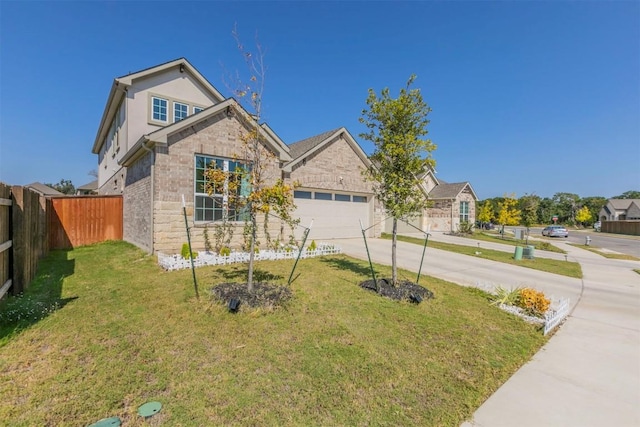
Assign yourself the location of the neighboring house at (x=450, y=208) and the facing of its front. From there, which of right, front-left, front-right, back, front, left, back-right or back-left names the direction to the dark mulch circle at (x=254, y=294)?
front-right

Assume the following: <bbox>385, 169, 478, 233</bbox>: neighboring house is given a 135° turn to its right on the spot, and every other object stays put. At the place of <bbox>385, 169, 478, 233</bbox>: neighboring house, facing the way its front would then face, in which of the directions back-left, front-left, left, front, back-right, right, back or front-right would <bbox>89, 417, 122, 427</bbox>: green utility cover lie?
left

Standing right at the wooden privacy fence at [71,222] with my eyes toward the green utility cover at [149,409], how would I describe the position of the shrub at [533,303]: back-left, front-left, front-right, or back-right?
front-left

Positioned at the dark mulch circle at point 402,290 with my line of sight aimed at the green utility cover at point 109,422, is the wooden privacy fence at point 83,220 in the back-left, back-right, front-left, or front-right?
front-right

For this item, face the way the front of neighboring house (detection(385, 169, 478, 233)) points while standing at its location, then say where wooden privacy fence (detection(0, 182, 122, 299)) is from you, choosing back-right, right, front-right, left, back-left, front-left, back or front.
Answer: right

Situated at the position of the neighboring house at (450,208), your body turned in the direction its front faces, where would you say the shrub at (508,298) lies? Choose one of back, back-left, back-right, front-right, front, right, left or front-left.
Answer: front-right

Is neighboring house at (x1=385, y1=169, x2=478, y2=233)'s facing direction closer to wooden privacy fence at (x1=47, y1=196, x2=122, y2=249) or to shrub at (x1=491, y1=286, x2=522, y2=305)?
the shrub

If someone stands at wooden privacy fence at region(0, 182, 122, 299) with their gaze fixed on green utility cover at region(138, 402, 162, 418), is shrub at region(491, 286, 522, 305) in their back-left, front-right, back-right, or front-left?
front-left

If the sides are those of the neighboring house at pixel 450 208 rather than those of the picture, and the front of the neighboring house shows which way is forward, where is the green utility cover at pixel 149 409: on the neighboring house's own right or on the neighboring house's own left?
on the neighboring house's own right

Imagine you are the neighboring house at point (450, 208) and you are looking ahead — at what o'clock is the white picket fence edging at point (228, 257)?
The white picket fence edging is roughly at 2 o'clock from the neighboring house.

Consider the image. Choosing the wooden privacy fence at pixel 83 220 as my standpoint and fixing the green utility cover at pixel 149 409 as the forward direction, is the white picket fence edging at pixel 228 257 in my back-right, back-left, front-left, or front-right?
front-left

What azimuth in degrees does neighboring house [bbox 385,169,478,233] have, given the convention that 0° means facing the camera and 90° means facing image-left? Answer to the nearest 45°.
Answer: approximately 315°
